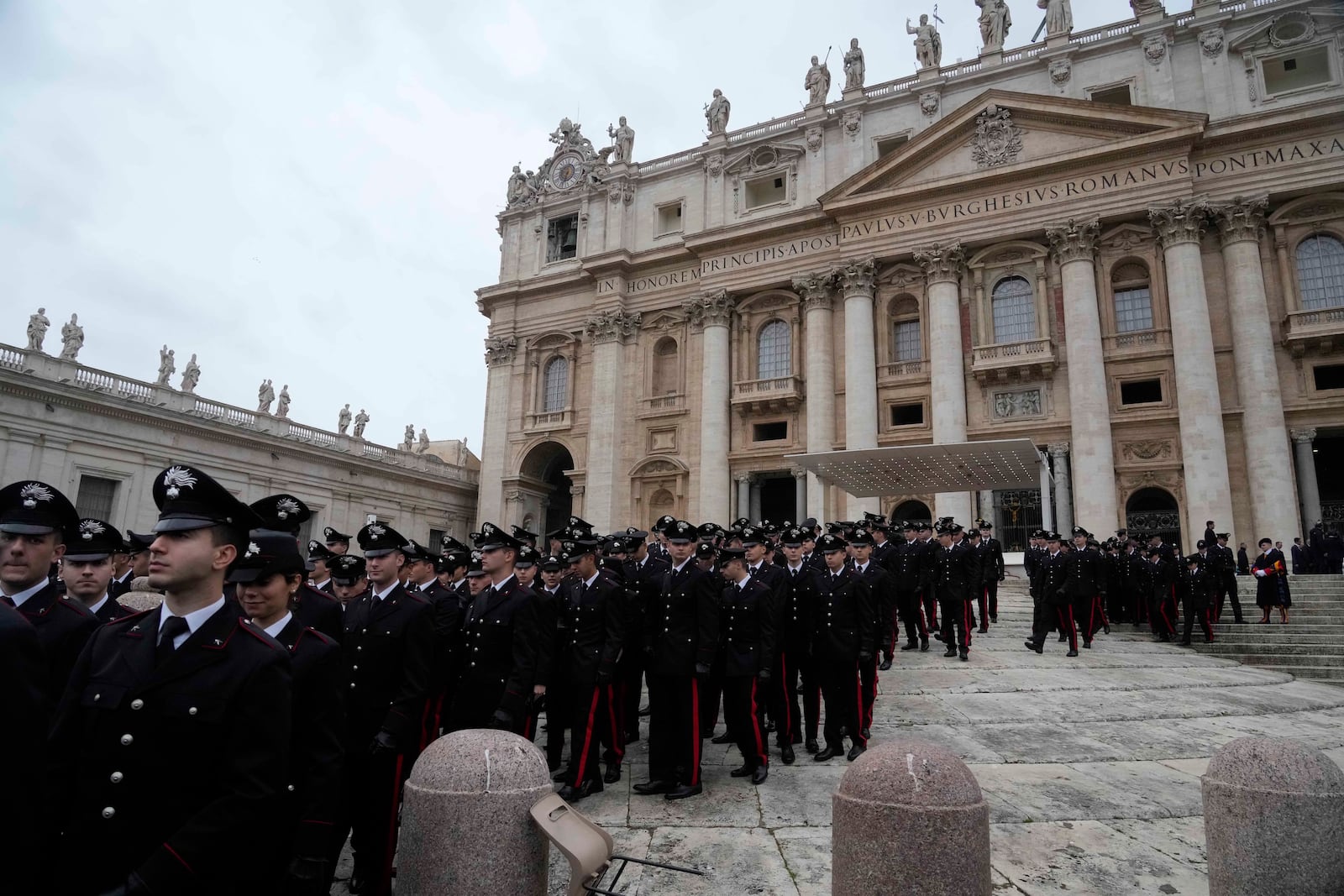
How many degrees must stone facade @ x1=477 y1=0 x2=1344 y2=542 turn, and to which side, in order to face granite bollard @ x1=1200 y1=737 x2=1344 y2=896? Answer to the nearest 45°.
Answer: approximately 45° to its left

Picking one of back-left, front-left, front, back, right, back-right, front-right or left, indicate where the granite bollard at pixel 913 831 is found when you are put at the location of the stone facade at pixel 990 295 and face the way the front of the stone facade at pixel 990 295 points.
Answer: front-left

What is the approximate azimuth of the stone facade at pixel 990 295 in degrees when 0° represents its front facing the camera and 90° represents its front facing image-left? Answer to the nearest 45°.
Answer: approximately 45°
